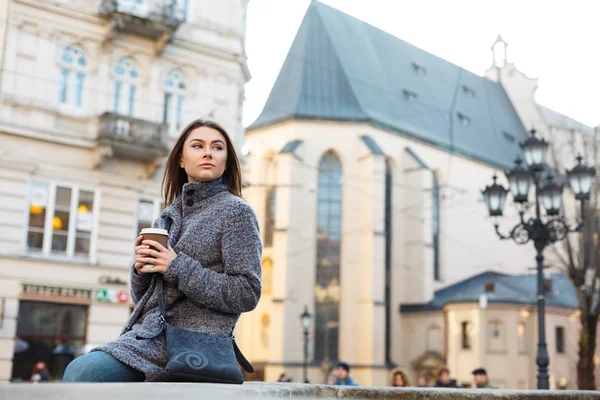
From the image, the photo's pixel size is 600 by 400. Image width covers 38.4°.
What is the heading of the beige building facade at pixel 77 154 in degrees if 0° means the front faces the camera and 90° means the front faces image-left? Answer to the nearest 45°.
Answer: approximately 315°

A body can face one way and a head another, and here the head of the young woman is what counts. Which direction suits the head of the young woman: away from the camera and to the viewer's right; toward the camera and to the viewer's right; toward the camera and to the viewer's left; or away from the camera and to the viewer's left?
toward the camera and to the viewer's right

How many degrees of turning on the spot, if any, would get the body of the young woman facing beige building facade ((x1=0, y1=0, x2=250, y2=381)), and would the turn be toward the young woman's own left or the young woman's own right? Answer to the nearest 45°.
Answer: approximately 135° to the young woman's own right

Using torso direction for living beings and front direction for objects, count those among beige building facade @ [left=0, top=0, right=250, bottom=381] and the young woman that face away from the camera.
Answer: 0

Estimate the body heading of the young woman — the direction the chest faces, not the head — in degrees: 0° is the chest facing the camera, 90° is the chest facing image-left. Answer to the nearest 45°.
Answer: approximately 45°

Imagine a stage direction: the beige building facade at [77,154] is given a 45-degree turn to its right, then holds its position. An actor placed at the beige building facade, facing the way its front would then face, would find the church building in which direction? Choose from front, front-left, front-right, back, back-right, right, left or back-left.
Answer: back-left

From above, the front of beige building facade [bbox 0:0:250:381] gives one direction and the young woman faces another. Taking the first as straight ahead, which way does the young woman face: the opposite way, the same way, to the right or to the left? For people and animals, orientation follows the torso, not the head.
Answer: to the right
